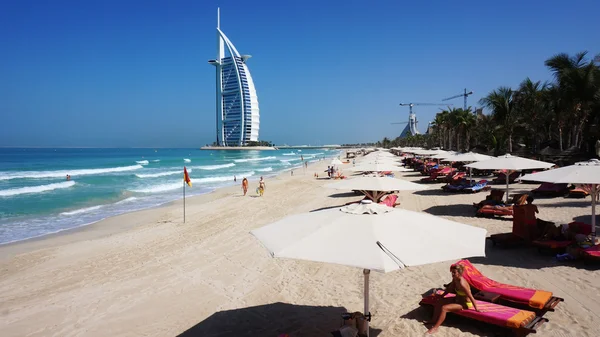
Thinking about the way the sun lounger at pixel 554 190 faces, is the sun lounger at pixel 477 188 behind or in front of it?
in front

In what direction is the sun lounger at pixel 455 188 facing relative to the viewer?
to the viewer's left

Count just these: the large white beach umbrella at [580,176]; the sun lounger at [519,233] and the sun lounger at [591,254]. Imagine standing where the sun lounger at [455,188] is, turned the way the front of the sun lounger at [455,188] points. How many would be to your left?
3

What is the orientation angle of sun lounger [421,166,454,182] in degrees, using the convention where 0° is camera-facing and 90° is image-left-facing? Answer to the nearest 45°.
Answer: approximately 45°

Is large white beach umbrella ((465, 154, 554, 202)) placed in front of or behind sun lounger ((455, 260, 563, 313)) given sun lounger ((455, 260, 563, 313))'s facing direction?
behind

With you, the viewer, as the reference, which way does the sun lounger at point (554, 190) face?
facing to the left of the viewer

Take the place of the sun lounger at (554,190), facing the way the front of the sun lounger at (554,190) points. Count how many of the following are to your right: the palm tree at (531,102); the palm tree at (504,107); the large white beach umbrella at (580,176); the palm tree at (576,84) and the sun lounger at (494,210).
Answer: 3
